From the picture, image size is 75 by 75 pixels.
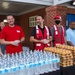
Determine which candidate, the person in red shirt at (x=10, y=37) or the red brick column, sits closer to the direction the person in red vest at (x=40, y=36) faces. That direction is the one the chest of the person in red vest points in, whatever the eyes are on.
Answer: the person in red shirt

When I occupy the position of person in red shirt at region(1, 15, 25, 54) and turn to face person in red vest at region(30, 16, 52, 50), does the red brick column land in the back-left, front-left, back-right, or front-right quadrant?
front-left

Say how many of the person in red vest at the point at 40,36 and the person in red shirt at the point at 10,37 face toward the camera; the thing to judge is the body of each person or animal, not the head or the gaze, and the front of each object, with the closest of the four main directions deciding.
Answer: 2

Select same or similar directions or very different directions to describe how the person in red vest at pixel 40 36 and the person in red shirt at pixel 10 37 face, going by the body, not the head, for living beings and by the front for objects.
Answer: same or similar directions

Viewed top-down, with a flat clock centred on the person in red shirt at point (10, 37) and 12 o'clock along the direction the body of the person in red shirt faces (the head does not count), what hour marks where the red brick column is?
The red brick column is roughly at 7 o'clock from the person in red shirt.

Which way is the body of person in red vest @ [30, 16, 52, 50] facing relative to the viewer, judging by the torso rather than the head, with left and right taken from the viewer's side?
facing the viewer

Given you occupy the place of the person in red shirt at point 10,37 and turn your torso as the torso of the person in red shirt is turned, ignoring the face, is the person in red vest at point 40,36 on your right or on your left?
on your left

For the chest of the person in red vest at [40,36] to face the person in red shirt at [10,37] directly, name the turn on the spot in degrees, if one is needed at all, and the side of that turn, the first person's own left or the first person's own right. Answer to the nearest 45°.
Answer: approximately 90° to the first person's own right

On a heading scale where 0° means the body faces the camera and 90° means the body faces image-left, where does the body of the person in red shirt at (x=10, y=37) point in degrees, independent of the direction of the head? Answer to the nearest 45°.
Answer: approximately 0°
